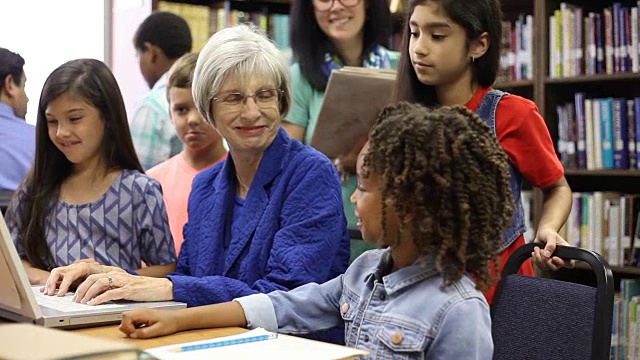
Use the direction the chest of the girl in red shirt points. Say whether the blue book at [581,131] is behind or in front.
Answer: behind

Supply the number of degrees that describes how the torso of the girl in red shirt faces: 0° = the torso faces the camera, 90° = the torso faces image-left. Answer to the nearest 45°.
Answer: approximately 45°

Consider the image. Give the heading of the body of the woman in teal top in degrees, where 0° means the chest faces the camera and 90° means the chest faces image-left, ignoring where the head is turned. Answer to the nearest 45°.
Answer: approximately 0°
